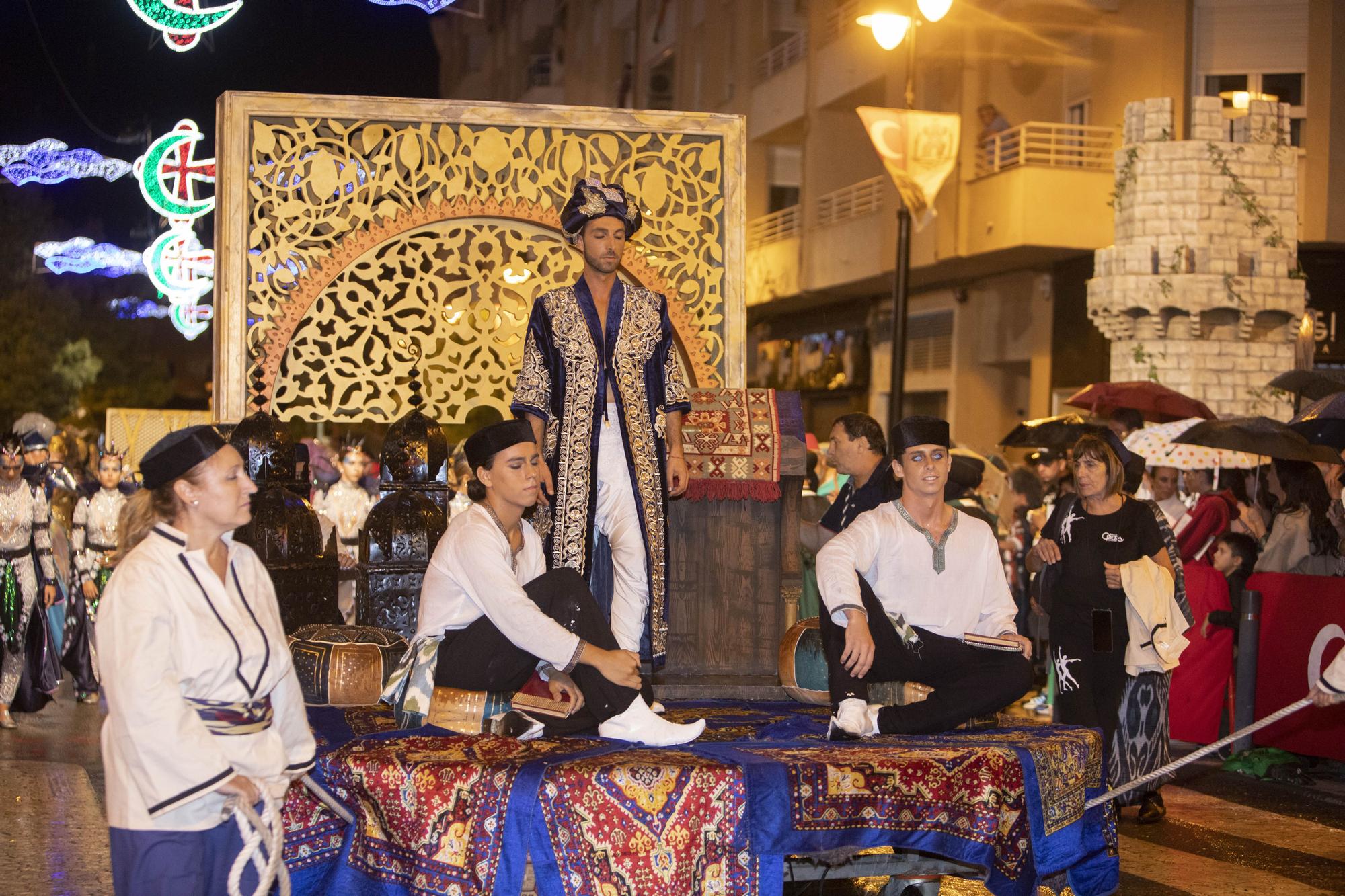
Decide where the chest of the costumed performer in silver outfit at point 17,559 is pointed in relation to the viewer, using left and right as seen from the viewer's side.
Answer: facing the viewer

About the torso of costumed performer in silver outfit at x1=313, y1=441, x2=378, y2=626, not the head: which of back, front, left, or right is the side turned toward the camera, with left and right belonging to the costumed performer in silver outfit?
front

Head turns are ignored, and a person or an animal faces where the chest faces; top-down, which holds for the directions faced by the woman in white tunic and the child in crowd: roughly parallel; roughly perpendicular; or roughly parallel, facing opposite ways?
roughly parallel, facing opposite ways

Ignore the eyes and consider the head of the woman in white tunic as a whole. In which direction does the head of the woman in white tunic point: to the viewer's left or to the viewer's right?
to the viewer's right

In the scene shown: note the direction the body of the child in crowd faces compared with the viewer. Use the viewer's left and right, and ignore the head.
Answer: facing to the left of the viewer

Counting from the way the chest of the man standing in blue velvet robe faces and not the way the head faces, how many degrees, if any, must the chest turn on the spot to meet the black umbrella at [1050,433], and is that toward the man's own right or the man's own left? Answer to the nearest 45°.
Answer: approximately 135° to the man's own left

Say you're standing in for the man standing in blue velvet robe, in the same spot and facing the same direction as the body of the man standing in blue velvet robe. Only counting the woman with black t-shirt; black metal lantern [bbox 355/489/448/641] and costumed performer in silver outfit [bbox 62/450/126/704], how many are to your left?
1

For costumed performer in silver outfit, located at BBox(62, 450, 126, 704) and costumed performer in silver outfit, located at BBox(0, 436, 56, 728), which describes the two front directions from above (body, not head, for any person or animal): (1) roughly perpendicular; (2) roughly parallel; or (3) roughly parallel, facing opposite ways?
roughly parallel

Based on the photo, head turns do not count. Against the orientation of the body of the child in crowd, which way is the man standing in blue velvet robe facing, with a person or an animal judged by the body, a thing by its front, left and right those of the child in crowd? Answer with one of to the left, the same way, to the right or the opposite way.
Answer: to the left

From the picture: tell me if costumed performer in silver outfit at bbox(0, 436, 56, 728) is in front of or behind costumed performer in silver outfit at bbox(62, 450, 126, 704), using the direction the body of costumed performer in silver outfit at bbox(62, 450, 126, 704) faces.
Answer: in front

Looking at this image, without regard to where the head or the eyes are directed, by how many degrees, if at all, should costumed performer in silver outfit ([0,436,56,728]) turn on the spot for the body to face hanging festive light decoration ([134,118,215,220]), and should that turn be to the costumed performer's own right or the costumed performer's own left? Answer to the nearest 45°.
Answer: approximately 180°

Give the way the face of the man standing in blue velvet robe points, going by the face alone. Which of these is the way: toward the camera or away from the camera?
toward the camera

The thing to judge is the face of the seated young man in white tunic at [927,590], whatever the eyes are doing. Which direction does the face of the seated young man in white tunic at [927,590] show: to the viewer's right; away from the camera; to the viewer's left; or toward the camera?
toward the camera
